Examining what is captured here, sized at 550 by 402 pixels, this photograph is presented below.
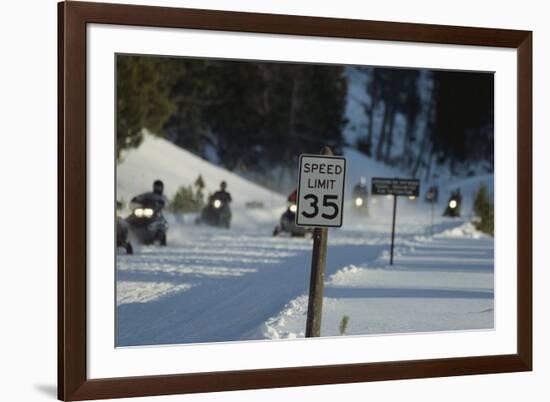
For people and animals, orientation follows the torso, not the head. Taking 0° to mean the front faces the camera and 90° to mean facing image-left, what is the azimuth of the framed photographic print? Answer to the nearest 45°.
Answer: approximately 315°
